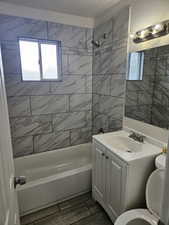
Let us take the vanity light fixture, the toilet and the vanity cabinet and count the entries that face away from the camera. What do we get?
0

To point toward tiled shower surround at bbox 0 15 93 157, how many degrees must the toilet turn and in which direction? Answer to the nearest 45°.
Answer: approximately 90° to its right

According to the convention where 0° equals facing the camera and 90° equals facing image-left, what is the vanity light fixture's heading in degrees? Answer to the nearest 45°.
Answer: approximately 45°

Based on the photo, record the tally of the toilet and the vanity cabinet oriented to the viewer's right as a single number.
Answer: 0

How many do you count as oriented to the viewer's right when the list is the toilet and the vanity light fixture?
0

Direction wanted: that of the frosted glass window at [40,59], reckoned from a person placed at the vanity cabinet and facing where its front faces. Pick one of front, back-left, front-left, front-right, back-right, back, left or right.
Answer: right
